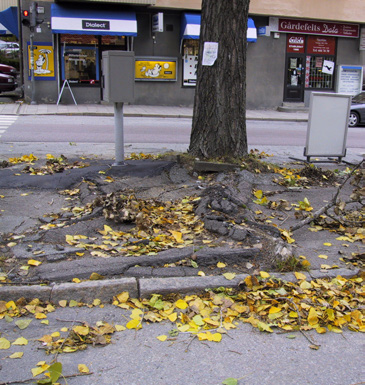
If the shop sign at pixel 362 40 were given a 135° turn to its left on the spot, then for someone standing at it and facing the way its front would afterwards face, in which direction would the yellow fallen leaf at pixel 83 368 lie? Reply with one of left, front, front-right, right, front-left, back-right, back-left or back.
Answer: back-right

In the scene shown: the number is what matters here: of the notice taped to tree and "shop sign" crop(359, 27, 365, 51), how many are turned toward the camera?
2

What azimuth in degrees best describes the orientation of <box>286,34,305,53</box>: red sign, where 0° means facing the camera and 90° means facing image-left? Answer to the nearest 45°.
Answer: approximately 0°

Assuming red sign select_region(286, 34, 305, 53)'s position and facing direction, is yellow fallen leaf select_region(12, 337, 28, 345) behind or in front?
in front

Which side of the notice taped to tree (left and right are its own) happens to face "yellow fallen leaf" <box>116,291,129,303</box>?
front

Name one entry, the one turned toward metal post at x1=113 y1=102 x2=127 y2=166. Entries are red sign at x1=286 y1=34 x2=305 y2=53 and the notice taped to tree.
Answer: the red sign

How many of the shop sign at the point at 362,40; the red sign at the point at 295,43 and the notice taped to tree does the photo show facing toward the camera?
3

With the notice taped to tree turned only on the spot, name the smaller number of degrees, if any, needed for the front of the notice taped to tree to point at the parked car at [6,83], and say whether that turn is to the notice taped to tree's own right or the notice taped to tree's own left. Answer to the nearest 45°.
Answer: approximately 135° to the notice taped to tree's own right

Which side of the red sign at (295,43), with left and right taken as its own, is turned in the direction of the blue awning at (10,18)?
right

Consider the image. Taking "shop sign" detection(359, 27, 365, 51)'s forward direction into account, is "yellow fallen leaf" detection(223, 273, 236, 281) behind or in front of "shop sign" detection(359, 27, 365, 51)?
in front
